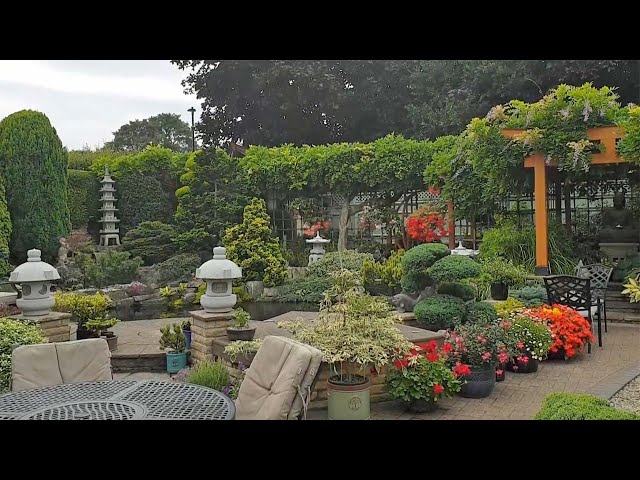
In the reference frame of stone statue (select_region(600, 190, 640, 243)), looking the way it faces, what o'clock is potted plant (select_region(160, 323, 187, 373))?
The potted plant is roughly at 1 o'clock from the stone statue.

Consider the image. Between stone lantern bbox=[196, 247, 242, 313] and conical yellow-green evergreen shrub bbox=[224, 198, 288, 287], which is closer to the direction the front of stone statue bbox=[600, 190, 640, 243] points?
the stone lantern

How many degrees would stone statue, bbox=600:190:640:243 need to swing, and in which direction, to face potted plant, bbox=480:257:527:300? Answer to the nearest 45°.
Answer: approximately 45° to its right

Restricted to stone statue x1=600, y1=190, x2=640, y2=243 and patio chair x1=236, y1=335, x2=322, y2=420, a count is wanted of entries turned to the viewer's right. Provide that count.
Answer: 0

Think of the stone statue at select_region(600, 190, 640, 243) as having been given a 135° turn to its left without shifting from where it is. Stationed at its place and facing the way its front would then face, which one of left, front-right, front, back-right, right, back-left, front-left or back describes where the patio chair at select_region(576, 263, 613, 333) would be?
back-right

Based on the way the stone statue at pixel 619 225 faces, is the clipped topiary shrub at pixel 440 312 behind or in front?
in front

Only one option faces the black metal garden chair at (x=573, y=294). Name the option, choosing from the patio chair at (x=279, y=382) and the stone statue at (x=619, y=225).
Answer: the stone statue

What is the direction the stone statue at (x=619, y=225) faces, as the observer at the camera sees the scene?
facing the viewer

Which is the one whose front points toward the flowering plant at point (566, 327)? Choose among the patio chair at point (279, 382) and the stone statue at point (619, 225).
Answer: the stone statue

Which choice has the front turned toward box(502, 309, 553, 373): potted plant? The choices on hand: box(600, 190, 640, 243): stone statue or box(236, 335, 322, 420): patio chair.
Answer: the stone statue

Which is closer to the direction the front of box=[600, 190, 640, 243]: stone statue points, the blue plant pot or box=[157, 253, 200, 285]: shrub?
the blue plant pot

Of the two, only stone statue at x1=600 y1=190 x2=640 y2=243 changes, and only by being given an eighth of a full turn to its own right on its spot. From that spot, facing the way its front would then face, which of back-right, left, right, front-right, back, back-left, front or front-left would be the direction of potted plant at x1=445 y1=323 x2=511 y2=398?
front-left

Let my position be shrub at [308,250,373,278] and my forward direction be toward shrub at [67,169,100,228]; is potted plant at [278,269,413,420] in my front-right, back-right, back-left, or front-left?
back-left

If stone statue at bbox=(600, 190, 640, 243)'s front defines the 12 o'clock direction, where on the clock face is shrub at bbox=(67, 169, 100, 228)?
The shrub is roughly at 3 o'clock from the stone statue.
